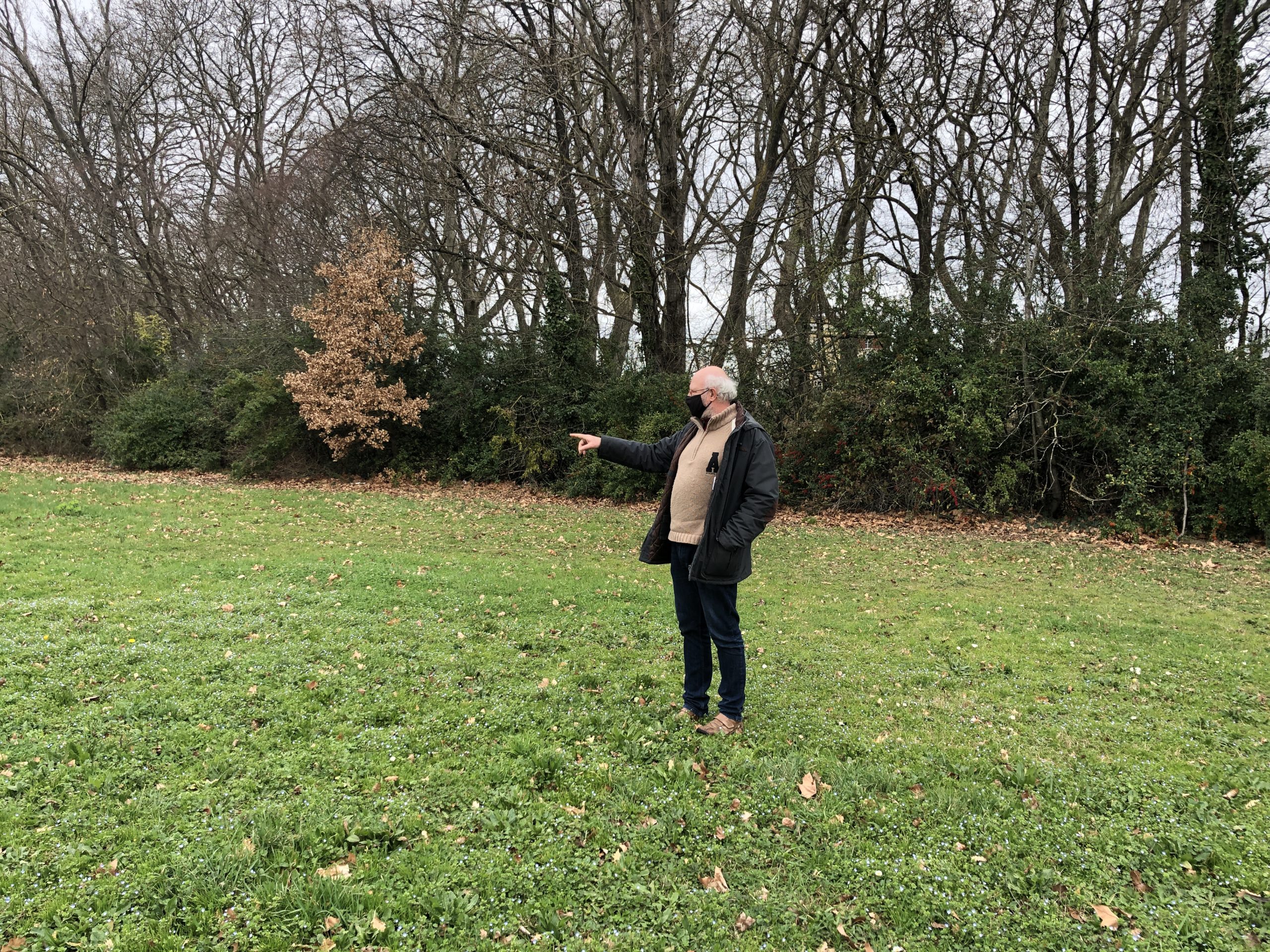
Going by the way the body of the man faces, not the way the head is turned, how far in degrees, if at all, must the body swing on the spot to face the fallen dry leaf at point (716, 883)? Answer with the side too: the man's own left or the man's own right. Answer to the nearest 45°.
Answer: approximately 45° to the man's own left

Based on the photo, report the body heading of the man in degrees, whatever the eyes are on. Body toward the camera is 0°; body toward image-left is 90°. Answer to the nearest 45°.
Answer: approximately 45°

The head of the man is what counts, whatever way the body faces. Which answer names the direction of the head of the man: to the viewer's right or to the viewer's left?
to the viewer's left

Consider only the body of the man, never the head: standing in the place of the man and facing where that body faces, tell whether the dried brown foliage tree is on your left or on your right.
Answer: on your right

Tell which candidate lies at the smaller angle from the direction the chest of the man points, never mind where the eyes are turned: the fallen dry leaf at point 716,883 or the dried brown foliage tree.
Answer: the fallen dry leaf

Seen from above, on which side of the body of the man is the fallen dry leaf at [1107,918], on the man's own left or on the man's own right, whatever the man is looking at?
on the man's own left
